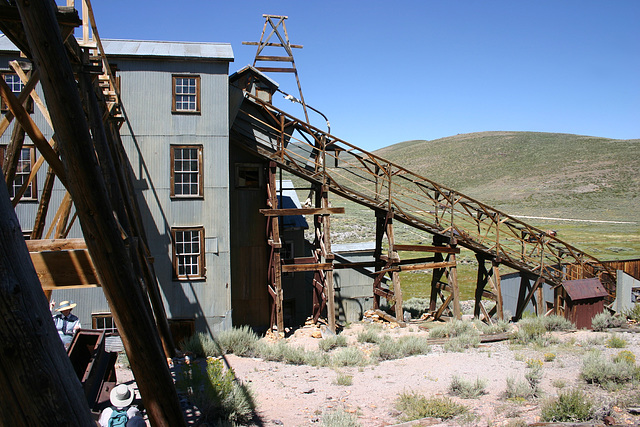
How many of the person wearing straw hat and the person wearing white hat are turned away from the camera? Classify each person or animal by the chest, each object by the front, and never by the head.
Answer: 1

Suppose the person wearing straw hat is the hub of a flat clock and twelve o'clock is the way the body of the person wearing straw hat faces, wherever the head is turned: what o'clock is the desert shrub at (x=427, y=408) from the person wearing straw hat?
The desert shrub is roughly at 10 o'clock from the person wearing straw hat.

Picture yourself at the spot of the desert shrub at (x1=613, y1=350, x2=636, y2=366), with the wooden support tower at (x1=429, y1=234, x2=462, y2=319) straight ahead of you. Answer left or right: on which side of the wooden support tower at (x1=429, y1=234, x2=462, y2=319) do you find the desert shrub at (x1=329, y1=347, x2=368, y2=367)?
left

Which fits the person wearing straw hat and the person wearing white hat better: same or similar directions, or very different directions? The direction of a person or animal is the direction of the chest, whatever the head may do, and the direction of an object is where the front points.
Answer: very different directions

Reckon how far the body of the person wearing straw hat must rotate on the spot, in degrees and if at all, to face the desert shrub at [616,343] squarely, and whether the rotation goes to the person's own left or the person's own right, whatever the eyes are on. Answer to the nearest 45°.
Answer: approximately 90° to the person's own left

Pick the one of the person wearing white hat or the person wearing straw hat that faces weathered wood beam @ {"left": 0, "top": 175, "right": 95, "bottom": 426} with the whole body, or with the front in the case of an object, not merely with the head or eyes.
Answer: the person wearing straw hat

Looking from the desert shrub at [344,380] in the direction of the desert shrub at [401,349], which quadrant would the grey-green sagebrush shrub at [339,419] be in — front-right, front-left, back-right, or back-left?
back-right

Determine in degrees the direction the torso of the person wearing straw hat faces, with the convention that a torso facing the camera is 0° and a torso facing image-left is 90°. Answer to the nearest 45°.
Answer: approximately 0°

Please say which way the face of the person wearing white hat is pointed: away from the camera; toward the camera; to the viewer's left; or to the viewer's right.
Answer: away from the camera

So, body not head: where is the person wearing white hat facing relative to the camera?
away from the camera

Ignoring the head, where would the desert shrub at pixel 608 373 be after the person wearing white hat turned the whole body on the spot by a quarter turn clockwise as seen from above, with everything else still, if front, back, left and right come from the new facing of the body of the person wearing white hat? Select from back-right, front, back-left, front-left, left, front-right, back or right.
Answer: front

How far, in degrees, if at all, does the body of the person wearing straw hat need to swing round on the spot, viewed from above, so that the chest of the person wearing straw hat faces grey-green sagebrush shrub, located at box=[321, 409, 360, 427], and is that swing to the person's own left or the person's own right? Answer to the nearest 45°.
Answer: approximately 45° to the person's own left

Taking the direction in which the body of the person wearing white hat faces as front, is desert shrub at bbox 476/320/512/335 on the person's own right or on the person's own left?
on the person's own right
